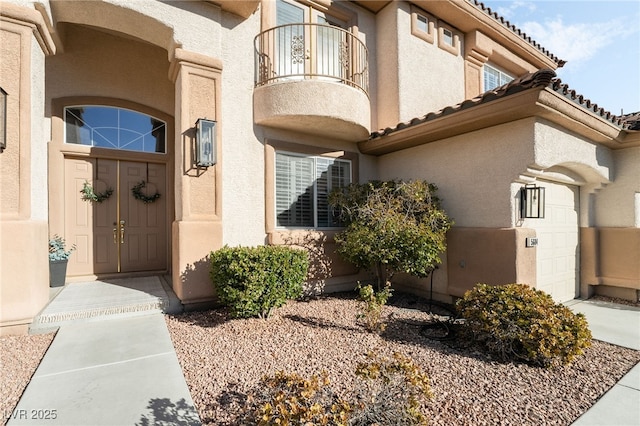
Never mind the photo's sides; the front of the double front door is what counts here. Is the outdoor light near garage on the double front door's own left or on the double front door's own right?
on the double front door's own left

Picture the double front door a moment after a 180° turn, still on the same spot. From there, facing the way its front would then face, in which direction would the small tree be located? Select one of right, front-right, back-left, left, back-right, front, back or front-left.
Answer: back-right

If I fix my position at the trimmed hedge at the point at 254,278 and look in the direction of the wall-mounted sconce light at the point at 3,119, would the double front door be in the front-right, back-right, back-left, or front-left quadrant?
front-right

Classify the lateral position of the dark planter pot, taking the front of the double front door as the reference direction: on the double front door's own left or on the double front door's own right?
on the double front door's own right

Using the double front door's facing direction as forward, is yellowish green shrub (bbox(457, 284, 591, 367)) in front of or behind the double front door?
in front

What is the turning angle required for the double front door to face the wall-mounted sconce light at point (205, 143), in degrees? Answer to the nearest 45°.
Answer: approximately 45° to its left

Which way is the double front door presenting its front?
toward the camera

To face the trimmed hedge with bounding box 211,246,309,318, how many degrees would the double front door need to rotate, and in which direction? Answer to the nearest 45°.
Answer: approximately 45° to its left
